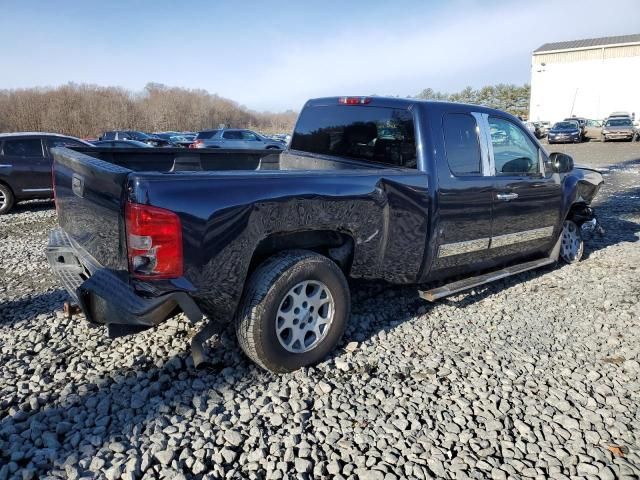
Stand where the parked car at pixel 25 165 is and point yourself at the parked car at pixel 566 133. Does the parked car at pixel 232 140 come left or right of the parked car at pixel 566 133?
left

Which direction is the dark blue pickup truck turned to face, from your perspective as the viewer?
facing away from the viewer and to the right of the viewer

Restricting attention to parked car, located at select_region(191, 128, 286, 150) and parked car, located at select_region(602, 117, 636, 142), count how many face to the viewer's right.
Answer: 1

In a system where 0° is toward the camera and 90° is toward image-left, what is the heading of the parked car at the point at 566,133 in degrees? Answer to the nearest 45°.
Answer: approximately 0°

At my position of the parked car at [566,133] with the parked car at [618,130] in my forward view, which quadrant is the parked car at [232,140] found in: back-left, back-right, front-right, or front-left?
back-right

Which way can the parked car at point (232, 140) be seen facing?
to the viewer's right

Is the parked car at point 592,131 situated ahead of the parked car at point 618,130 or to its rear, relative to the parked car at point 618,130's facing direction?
to the rear

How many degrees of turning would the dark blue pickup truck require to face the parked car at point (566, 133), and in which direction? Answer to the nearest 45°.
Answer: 0° — it already faces it

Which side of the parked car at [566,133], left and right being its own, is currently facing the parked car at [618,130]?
left

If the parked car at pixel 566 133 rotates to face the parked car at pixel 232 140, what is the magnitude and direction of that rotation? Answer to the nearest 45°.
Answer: approximately 45° to its right
